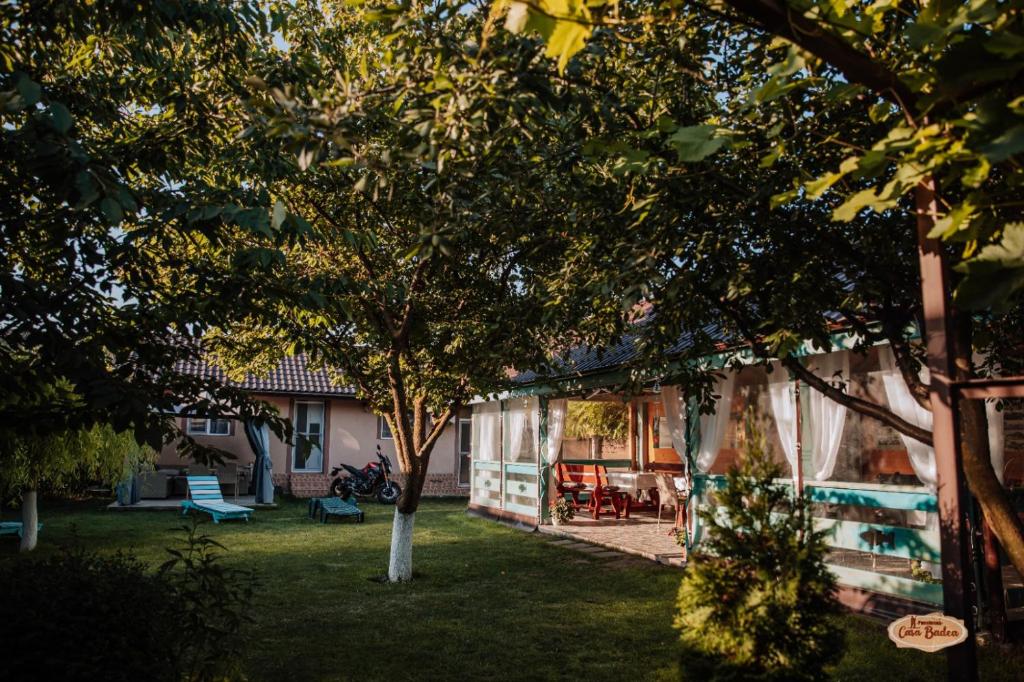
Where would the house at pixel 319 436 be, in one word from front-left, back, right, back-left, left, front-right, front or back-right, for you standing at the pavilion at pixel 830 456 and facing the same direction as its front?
right

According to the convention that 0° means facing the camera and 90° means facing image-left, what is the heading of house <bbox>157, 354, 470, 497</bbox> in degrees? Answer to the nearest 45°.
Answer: approximately 0°

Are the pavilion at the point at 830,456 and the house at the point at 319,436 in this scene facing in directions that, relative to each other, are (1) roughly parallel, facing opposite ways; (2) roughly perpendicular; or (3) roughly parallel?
roughly perpendicular

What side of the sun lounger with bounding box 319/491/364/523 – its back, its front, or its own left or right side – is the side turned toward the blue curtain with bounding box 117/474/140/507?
back

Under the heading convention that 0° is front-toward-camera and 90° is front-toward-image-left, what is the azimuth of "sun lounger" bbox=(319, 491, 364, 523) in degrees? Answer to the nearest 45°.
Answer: approximately 315°
